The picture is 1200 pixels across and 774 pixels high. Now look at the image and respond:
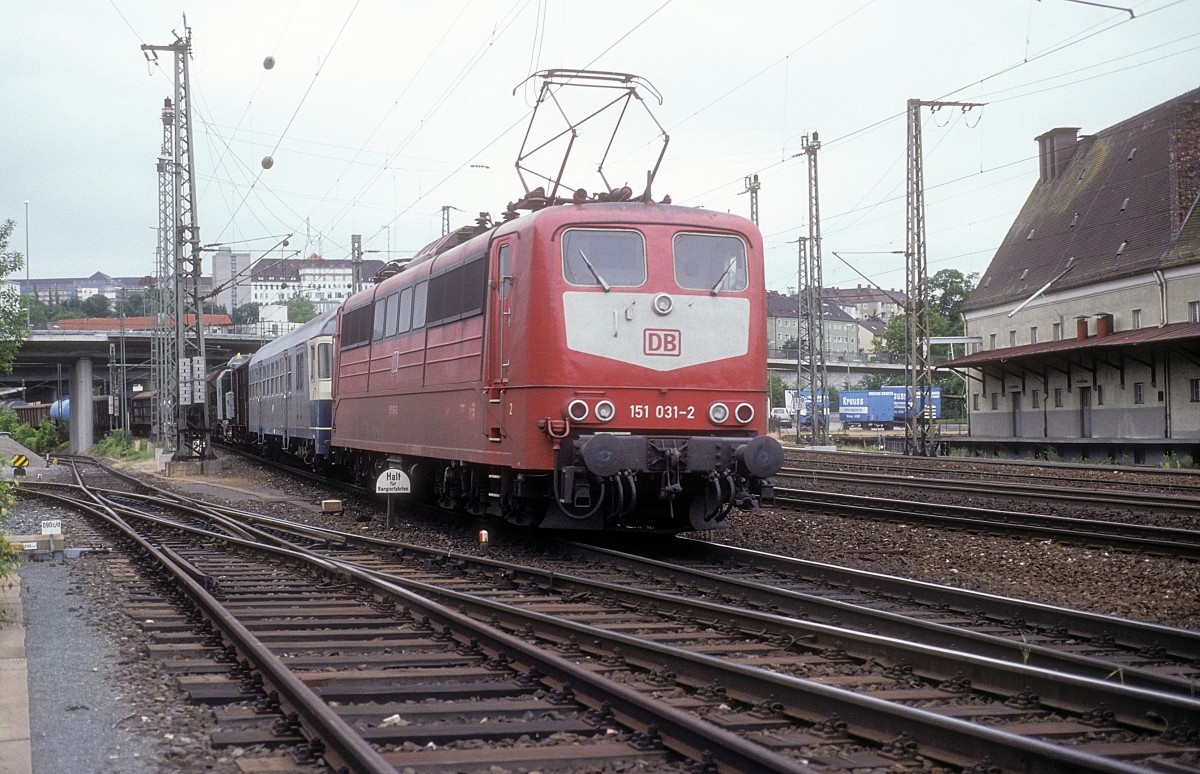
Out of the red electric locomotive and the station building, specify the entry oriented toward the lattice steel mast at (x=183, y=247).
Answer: the station building

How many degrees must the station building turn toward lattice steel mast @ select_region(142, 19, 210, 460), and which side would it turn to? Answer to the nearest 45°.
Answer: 0° — it already faces it

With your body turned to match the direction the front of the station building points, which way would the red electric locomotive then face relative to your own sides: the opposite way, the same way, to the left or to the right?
to the left

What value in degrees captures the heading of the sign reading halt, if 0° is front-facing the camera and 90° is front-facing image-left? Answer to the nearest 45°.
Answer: approximately 0°

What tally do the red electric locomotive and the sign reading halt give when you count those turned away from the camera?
0

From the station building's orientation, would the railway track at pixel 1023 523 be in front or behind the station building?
in front

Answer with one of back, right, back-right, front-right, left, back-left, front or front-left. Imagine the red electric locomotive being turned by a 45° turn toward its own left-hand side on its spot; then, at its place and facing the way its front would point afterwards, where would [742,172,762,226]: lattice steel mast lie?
left

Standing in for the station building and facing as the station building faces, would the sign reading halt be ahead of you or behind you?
ahead

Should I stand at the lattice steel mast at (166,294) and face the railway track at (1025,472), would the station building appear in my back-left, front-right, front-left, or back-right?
front-left

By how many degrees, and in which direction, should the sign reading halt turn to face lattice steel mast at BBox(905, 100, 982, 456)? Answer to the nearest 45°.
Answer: approximately 135° to its left

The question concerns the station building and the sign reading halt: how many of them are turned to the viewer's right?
0

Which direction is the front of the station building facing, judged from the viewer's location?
facing the viewer and to the left of the viewer

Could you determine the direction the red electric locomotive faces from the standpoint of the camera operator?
facing the viewer and to the right of the viewer

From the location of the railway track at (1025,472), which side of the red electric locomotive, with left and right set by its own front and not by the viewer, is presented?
left

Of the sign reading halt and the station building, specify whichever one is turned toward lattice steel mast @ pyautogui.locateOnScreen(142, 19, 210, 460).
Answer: the station building

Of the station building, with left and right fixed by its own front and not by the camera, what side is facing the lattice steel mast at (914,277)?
front

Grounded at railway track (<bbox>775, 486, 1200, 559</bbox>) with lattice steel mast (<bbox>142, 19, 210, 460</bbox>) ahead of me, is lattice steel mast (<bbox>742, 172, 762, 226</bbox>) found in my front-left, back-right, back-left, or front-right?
front-right
